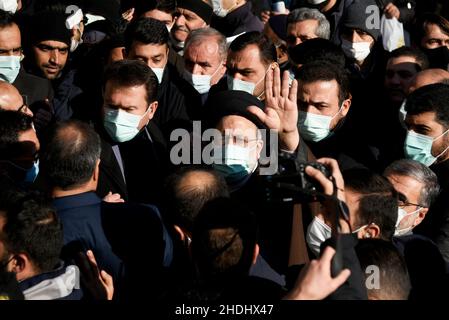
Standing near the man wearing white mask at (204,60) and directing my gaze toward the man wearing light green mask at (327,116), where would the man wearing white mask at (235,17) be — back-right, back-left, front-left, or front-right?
back-left

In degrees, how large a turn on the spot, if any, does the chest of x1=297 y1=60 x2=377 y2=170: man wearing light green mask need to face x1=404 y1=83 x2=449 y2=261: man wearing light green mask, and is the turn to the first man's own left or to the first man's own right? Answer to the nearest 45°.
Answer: approximately 135° to the first man's own left

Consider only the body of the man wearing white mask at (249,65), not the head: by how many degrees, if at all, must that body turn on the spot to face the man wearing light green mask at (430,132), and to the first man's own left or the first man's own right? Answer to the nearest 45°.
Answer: approximately 90° to the first man's own left

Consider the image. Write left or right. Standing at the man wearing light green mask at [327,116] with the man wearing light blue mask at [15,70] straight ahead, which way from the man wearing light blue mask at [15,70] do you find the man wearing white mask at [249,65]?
right

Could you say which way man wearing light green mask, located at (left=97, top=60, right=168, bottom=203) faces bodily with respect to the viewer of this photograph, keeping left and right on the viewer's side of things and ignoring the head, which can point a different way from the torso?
facing the viewer and to the left of the viewer

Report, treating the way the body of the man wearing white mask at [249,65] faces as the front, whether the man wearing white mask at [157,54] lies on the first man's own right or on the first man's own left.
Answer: on the first man's own right

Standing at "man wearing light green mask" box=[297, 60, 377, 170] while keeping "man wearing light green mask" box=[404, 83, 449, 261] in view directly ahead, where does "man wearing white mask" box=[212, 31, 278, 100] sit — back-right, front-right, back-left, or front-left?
back-left

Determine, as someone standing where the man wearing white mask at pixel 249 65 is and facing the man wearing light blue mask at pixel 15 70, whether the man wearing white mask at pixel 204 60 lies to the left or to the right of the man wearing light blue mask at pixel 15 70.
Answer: right

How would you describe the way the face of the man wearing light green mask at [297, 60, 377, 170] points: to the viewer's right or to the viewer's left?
to the viewer's left

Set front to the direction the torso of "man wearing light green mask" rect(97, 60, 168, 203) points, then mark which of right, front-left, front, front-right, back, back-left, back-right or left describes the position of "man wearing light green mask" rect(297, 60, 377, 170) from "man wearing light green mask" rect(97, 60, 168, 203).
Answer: back-left

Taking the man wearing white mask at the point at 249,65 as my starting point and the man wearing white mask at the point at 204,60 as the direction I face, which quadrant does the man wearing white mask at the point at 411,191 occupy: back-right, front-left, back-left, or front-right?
back-left

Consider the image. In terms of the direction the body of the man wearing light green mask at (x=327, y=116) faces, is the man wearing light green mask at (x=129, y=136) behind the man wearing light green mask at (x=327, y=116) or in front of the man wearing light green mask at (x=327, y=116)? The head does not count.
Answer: in front
